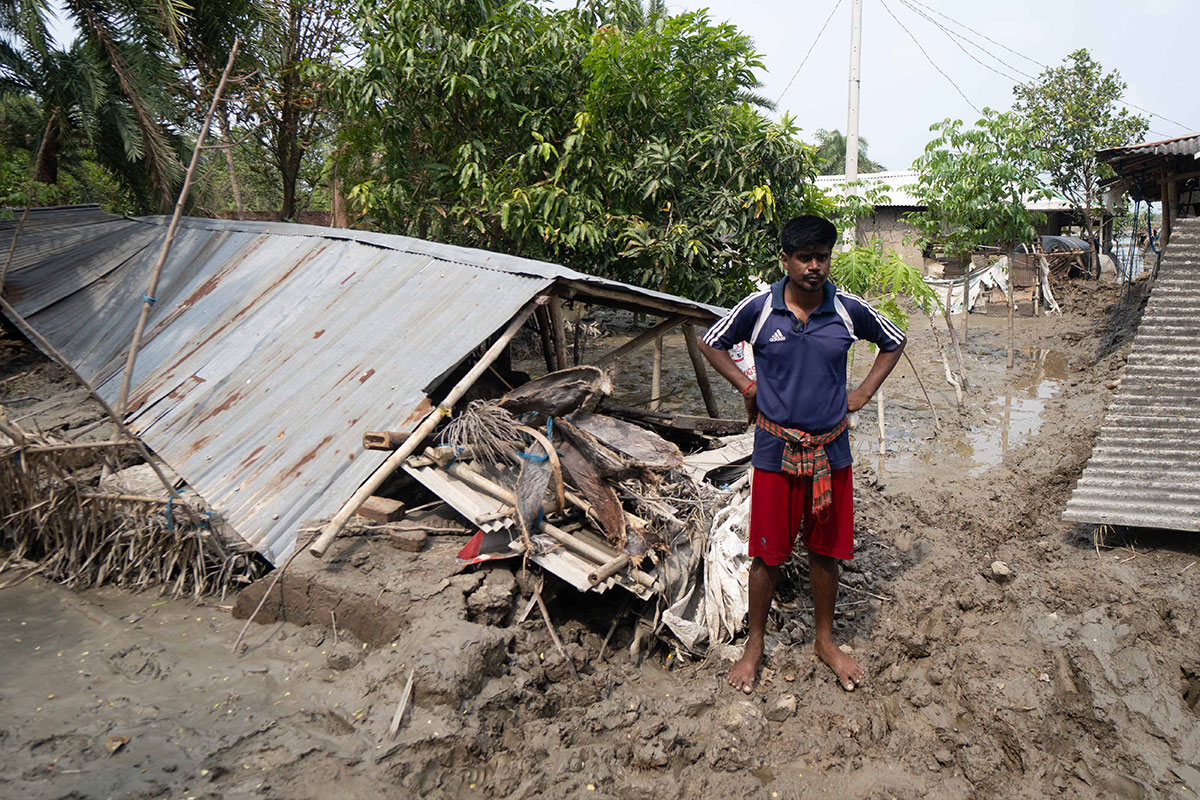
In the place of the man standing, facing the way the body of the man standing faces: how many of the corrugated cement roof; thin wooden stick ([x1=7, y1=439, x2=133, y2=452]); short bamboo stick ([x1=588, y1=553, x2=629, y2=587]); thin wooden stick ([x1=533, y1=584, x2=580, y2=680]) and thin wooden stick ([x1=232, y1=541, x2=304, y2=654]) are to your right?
4

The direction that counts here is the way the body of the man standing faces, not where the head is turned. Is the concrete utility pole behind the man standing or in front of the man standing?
behind

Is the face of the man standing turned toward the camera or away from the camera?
toward the camera

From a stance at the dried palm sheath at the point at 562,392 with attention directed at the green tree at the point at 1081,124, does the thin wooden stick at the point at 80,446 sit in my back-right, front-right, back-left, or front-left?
back-left

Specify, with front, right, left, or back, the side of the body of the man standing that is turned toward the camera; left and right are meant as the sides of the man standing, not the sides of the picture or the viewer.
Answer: front

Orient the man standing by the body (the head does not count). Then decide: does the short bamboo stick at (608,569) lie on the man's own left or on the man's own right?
on the man's own right

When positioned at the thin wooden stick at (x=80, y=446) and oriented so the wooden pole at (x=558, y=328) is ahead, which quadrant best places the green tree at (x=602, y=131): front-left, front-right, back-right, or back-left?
front-left

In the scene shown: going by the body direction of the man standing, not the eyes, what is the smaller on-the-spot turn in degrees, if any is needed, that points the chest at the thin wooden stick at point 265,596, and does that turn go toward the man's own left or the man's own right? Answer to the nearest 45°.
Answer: approximately 90° to the man's own right

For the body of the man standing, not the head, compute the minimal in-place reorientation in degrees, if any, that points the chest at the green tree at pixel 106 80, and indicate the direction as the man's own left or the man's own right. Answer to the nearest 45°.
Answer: approximately 135° to the man's own right
